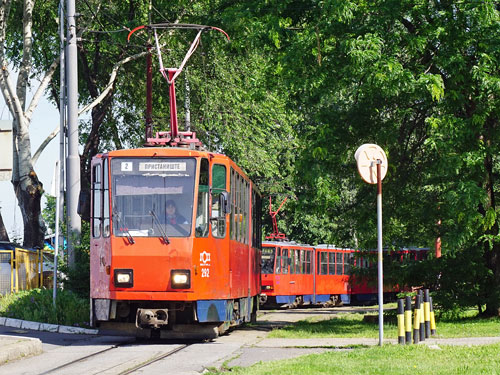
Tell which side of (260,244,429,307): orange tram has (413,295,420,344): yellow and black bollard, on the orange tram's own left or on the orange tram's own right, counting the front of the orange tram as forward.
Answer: on the orange tram's own left

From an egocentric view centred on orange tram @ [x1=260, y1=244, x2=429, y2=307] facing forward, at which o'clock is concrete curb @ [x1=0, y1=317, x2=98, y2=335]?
The concrete curb is roughly at 11 o'clock from the orange tram.

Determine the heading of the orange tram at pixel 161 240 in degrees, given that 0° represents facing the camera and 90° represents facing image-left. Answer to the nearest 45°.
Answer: approximately 0°

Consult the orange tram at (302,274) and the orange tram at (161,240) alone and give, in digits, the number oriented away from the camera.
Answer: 0

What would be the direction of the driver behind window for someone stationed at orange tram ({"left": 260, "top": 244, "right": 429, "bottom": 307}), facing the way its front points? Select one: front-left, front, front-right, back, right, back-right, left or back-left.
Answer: front-left

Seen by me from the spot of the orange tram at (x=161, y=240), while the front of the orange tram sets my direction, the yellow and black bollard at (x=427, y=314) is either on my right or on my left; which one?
on my left

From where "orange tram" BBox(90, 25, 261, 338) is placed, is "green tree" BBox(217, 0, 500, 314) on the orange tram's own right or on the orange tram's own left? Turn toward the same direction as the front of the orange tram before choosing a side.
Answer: on the orange tram's own left

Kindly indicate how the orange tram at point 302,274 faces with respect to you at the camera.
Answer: facing the viewer and to the left of the viewer

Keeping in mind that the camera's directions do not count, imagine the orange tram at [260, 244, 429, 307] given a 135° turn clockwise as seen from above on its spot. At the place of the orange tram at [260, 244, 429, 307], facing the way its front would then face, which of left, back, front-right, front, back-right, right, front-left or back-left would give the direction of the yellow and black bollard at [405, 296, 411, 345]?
back

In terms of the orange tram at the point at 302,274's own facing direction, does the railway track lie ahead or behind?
ahead

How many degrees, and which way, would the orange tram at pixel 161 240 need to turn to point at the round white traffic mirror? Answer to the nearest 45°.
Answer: approximately 45° to its left
